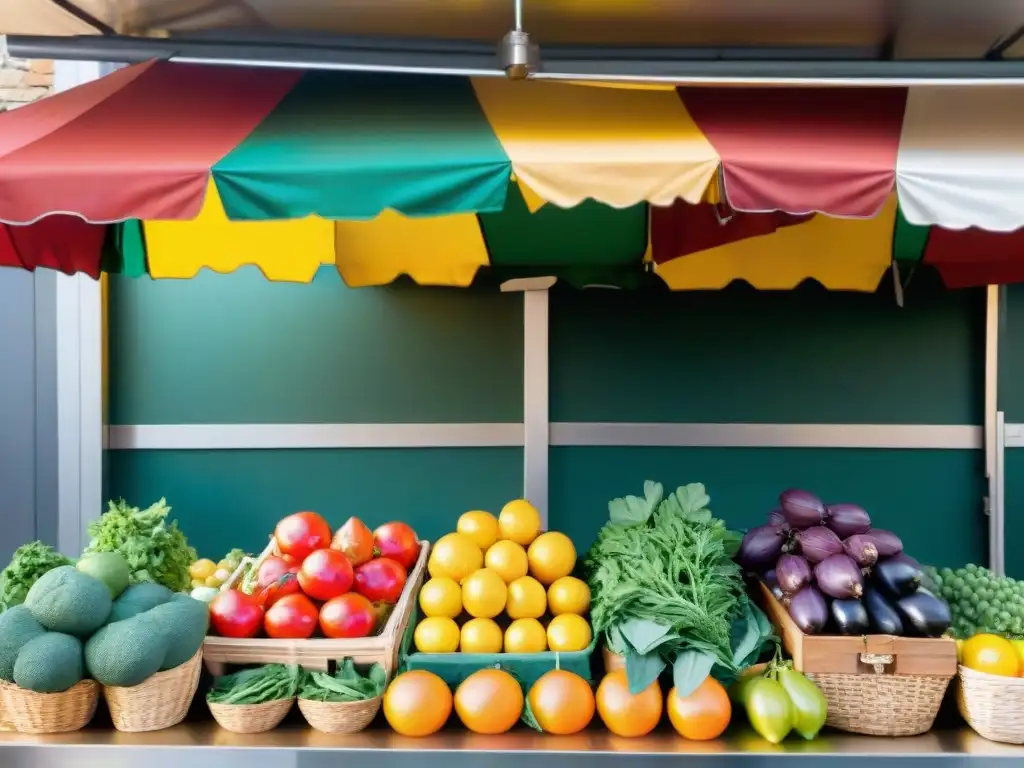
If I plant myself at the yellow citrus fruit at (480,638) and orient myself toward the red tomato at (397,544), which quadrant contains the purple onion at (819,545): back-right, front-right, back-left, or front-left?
back-right

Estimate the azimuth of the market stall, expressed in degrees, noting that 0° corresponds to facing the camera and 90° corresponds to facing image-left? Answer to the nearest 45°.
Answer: approximately 0°

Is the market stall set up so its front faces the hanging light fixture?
yes
